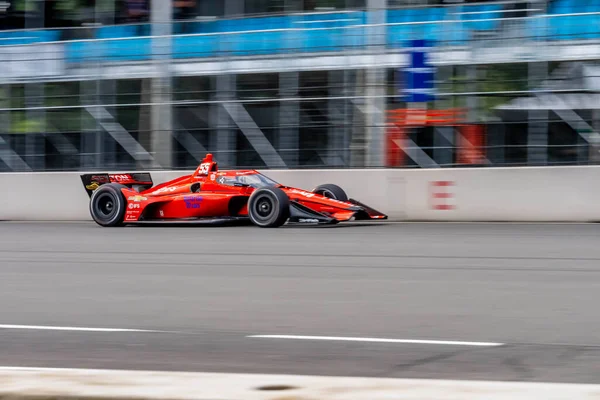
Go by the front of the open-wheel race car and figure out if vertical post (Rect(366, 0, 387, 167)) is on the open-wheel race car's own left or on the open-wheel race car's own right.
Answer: on the open-wheel race car's own left

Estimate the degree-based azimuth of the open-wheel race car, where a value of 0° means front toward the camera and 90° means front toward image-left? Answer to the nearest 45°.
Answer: approximately 315°

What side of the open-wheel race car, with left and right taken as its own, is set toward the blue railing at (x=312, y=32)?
left

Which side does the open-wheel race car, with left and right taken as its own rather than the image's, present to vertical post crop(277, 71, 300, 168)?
left

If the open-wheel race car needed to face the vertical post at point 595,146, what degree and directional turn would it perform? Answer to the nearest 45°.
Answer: approximately 45° to its left

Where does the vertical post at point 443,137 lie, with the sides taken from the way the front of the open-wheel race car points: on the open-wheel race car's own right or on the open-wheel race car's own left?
on the open-wheel race car's own left

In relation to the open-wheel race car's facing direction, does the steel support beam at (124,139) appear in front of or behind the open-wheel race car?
behind
